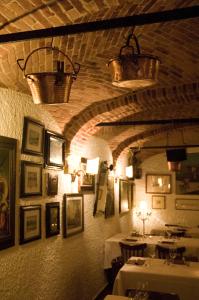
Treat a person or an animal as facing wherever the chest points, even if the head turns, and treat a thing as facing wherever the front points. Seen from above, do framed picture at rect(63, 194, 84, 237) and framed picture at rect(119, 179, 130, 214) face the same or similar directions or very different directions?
same or similar directions

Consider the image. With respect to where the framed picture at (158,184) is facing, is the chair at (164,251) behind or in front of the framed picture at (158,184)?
in front

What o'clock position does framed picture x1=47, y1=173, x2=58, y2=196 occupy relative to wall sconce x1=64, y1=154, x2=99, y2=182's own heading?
The framed picture is roughly at 2 o'clock from the wall sconce.

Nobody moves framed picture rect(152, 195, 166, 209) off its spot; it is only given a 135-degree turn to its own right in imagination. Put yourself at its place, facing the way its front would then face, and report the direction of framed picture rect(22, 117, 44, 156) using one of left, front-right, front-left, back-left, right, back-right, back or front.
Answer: back-left

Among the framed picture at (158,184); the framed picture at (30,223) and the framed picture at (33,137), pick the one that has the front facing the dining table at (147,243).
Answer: the framed picture at (158,184)

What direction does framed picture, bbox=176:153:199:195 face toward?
toward the camera

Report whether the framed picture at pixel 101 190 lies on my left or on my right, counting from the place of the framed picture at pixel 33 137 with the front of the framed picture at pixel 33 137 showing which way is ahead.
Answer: on my left

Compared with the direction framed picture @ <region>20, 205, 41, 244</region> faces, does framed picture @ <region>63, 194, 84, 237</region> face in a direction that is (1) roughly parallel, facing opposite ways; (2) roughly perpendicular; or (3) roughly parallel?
roughly parallel

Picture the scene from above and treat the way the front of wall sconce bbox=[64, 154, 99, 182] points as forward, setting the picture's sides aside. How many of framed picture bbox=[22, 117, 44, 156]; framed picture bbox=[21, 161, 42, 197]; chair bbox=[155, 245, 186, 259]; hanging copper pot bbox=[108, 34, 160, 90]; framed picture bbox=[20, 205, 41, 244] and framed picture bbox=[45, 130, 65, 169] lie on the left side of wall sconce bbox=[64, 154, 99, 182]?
1

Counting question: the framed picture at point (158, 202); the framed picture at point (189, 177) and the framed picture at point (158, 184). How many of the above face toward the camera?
3

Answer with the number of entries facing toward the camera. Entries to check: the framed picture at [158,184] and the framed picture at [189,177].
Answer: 2

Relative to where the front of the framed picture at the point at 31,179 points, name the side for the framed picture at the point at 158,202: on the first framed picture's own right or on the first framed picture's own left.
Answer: on the first framed picture's own left

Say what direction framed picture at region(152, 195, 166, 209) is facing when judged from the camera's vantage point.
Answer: facing the viewer

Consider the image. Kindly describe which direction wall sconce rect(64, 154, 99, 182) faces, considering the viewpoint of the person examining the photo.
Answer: facing the viewer and to the right of the viewer

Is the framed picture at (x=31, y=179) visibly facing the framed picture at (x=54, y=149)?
no

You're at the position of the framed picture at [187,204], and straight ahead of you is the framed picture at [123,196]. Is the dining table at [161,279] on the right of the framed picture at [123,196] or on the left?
left

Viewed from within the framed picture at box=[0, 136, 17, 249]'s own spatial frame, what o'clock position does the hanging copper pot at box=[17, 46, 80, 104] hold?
The hanging copper pot is roughly at 1 o'clock from the framed picture.
